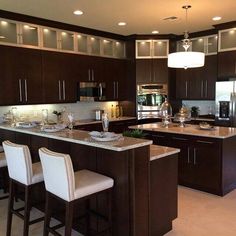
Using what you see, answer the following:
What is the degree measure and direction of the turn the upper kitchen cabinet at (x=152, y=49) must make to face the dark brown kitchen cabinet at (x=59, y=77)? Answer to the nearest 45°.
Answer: approximately 45° to its right

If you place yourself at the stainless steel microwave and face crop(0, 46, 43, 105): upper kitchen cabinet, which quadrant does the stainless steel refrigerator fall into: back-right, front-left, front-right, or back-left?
back-left

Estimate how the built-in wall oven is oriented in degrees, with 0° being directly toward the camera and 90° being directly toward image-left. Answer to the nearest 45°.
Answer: approximately 0°

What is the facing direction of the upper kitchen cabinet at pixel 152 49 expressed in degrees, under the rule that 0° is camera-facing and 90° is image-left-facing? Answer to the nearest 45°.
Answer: approximately 0°

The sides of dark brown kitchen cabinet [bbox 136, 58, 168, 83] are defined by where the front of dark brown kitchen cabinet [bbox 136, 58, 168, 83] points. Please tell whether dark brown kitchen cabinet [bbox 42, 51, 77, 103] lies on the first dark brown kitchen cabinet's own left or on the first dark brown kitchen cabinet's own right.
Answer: on the first dark brown kitchen cabinet's own right

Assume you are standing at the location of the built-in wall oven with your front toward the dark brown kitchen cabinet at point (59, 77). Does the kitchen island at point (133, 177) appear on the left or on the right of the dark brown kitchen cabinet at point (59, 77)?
left

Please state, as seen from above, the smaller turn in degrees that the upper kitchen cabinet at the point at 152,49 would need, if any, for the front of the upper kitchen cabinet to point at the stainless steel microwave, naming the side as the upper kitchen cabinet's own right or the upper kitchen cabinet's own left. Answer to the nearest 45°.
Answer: approximately 45° to the upper kitchen cabinet's own right
